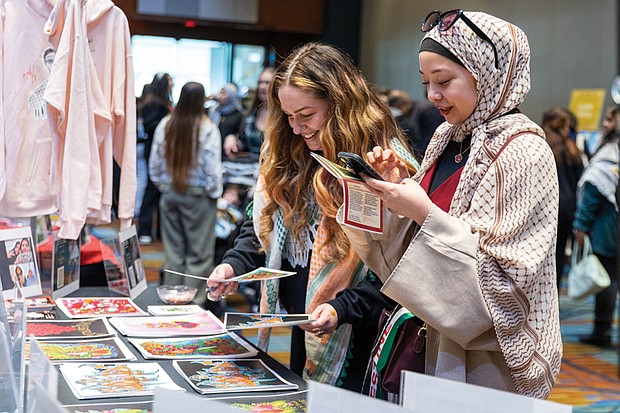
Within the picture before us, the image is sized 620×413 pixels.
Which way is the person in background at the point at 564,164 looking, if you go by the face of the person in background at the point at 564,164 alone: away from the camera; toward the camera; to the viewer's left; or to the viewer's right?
away from the camera

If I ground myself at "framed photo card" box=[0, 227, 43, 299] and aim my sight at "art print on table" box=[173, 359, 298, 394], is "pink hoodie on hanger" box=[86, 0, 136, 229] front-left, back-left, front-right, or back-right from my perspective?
back-left

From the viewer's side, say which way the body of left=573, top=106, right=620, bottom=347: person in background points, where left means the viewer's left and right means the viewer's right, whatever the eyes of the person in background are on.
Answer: facing to the left of the viewer

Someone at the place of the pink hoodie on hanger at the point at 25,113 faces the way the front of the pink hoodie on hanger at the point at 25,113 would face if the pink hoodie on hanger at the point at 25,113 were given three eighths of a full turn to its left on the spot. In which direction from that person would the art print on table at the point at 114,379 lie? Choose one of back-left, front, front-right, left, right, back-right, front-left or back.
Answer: back-right

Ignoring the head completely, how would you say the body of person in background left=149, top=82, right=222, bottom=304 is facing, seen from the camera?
away from the camera

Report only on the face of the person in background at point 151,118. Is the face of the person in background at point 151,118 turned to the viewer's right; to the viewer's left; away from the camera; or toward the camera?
away from the camera
